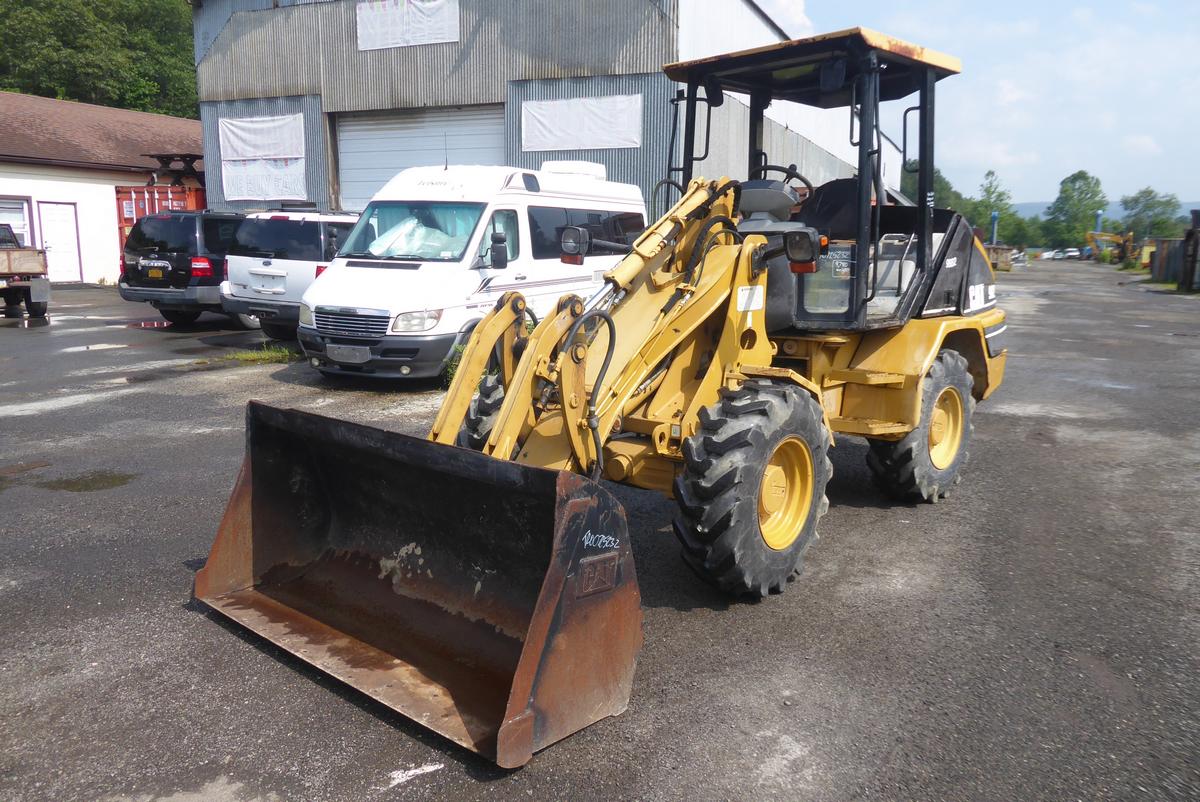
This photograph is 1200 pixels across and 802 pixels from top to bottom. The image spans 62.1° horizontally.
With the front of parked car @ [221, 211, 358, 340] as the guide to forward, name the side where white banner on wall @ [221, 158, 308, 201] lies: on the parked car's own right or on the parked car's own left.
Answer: on the parked car's own left

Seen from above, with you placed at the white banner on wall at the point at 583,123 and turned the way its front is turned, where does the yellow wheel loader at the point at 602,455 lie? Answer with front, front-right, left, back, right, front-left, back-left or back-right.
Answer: front

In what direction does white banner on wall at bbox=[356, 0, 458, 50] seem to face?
toward the camera

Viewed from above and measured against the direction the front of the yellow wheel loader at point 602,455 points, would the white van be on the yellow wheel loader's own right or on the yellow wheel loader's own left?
on the yellow wheel loader's own right

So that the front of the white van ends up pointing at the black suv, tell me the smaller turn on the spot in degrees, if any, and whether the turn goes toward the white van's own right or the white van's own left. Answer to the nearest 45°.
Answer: approximately 90° to the white van's own right

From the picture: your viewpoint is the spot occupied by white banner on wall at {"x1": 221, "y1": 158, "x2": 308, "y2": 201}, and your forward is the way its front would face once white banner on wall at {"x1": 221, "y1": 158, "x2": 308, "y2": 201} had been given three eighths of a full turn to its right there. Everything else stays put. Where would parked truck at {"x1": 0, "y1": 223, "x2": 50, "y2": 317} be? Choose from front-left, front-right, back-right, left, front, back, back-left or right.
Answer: left

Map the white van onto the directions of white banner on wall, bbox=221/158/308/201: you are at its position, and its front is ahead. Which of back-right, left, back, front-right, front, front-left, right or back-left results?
front

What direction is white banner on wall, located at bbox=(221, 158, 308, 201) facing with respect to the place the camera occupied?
facing the viewer

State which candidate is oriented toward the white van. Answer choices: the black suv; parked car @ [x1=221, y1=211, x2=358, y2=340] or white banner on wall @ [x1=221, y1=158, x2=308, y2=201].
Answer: the white banner on wall

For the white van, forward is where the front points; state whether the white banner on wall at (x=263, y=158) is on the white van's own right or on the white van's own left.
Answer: on the white van's own right

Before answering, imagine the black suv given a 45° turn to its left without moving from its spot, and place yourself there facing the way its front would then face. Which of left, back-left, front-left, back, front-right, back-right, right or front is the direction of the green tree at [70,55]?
front

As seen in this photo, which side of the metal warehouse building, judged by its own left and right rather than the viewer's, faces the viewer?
front

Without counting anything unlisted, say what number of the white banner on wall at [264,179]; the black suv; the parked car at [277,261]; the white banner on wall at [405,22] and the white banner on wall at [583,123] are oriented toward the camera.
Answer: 3

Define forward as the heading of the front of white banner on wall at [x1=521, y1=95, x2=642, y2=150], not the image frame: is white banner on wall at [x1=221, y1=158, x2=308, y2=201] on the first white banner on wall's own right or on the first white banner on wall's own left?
on the first white banner on wall's own right

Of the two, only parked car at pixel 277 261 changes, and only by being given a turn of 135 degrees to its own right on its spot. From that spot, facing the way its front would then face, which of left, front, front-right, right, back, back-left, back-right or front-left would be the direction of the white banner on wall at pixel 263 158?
back

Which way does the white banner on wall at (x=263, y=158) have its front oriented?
toward the camera

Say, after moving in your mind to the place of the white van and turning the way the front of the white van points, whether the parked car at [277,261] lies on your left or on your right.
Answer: on your right
